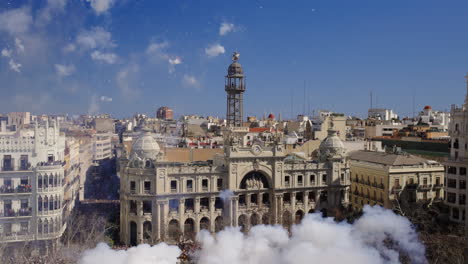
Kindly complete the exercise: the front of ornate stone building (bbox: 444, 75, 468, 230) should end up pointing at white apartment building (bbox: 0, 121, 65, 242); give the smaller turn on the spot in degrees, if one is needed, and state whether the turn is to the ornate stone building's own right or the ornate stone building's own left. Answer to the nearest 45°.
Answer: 0° — it already faces it

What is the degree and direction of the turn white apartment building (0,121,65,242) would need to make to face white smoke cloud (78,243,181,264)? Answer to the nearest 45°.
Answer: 0° — it already faces it

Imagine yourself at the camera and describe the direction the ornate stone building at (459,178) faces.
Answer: facing the viewer and to the left of the viewer
